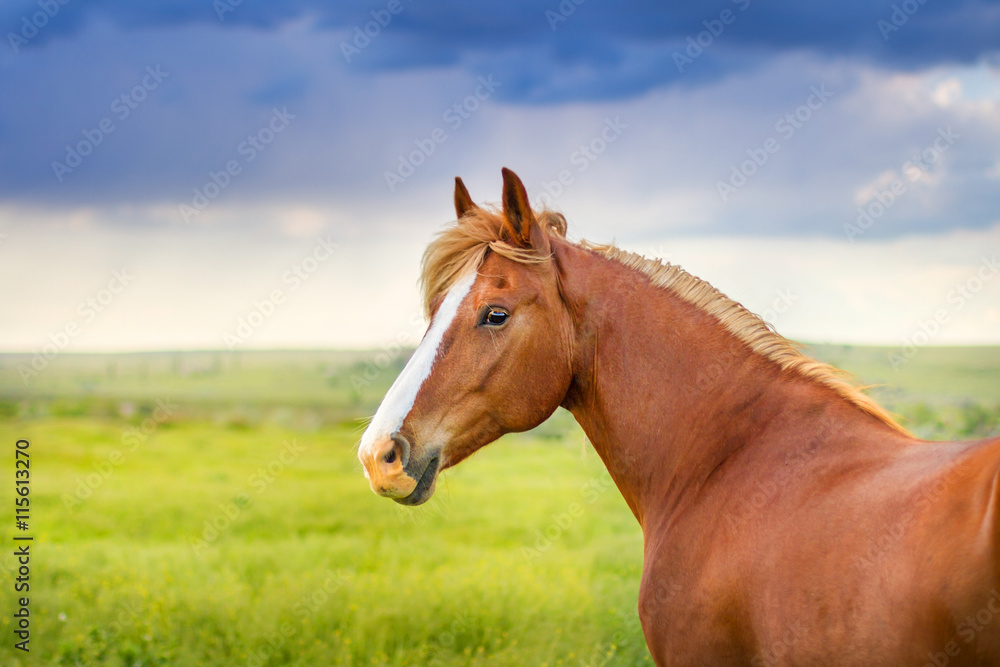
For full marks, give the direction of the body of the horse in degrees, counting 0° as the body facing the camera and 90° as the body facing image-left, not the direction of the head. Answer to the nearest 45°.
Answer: approximately 90°
